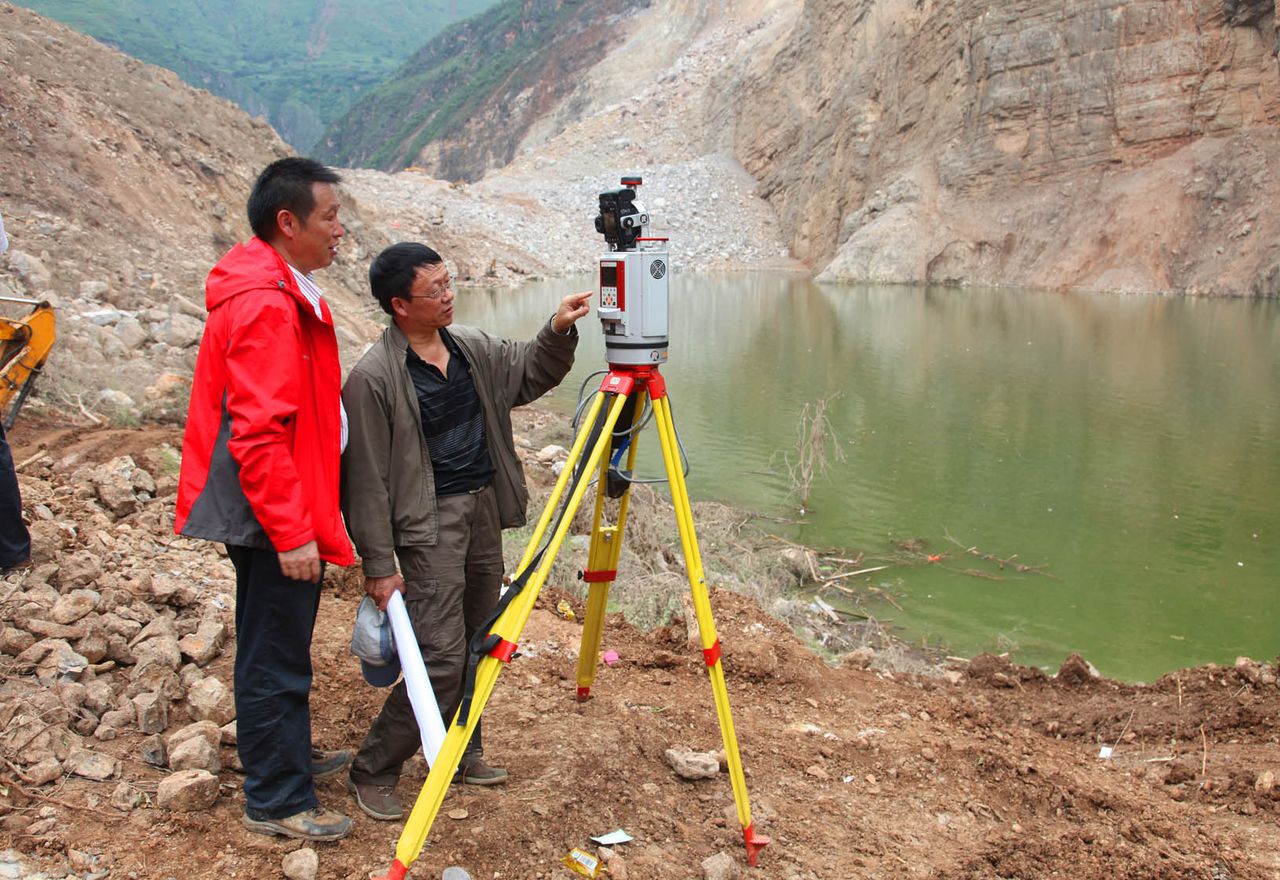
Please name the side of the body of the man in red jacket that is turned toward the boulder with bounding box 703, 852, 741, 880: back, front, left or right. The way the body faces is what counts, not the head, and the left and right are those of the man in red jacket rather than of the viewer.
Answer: front

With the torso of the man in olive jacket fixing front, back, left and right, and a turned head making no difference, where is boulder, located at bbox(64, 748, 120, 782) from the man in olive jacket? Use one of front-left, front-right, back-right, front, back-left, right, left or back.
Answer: back-right

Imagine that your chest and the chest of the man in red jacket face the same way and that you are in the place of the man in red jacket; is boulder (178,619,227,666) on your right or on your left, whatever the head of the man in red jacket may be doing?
on your left

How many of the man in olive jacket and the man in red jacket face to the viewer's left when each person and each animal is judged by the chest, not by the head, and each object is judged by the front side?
0

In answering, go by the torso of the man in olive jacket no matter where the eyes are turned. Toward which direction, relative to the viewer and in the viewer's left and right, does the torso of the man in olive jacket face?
facing the viewer and to the right of the viewer

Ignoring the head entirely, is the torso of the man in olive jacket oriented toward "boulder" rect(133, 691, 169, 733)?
no

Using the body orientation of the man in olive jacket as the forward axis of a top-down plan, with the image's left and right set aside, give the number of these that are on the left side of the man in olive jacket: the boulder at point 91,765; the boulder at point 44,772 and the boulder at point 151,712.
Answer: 0

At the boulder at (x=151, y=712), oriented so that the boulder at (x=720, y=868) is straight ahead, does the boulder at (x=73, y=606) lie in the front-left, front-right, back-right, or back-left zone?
back-left

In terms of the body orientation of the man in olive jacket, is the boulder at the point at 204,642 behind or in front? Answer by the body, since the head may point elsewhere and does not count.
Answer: behind

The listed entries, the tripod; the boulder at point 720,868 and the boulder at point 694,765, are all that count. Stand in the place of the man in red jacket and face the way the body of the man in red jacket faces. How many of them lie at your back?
0

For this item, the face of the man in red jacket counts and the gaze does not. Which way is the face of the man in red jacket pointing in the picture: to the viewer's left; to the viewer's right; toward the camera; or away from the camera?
to the viewer's right

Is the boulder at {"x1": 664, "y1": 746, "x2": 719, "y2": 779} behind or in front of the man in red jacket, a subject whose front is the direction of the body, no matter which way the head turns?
in front

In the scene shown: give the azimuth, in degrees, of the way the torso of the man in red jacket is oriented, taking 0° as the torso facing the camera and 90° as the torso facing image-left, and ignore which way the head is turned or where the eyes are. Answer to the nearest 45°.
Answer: approximately 270°
